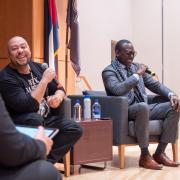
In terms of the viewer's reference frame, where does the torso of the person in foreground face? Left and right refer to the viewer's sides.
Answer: facing to the right of the viewer

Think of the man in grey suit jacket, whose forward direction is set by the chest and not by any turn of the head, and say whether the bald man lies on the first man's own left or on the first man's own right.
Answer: on the first man's own right

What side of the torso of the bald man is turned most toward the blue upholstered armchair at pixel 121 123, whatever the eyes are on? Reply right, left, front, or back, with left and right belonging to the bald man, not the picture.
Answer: left

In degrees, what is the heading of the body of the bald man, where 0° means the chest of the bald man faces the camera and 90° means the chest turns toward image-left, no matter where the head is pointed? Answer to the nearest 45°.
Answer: approximately 315°

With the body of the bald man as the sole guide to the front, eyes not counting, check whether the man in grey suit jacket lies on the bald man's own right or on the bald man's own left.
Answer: on the bald man's own left
